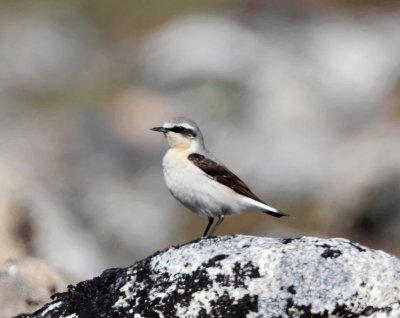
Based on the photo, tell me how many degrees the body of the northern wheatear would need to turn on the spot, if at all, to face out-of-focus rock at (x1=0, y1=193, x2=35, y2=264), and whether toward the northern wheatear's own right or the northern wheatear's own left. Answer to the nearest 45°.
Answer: approximately 45° to the northern wheatear's own right

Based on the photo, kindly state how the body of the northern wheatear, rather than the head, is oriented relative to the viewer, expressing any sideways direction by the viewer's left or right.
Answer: facing to the left of the viewer

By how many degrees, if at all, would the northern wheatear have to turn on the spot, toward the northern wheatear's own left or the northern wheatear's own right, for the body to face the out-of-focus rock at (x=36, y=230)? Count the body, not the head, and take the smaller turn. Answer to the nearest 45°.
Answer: approximately 45° to the northern wheatear's own right
